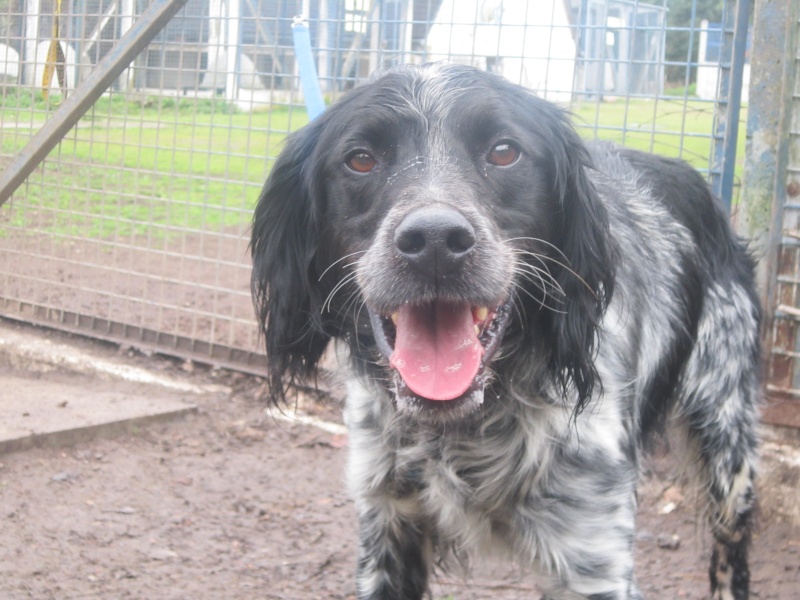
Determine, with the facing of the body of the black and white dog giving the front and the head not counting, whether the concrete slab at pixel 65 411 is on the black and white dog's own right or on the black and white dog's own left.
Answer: on the black and white dog's own right

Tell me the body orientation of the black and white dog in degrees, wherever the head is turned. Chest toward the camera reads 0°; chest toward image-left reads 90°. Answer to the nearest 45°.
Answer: approximately 45°

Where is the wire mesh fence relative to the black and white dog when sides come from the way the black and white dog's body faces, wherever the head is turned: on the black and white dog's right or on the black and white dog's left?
on the black and white dog's right

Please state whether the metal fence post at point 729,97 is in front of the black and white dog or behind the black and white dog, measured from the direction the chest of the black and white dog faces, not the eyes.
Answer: behind
